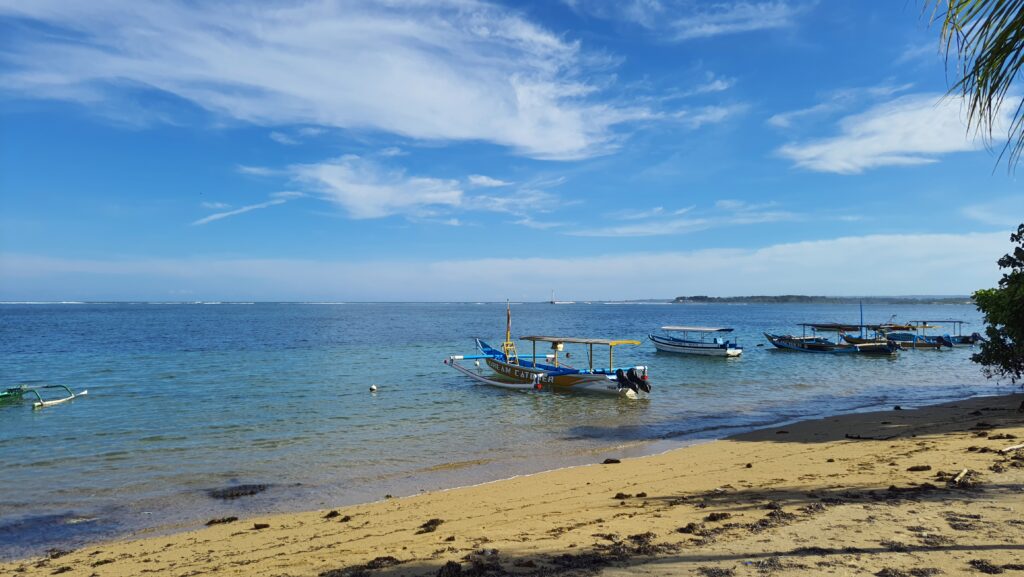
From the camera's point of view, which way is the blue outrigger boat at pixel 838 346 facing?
to the viewer's left

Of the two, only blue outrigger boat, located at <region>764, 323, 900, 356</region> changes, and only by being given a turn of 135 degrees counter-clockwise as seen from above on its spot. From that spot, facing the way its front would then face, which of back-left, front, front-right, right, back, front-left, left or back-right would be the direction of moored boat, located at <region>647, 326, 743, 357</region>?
right

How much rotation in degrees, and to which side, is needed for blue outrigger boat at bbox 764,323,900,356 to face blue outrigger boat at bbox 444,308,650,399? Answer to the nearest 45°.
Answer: approximately 90° to its left
